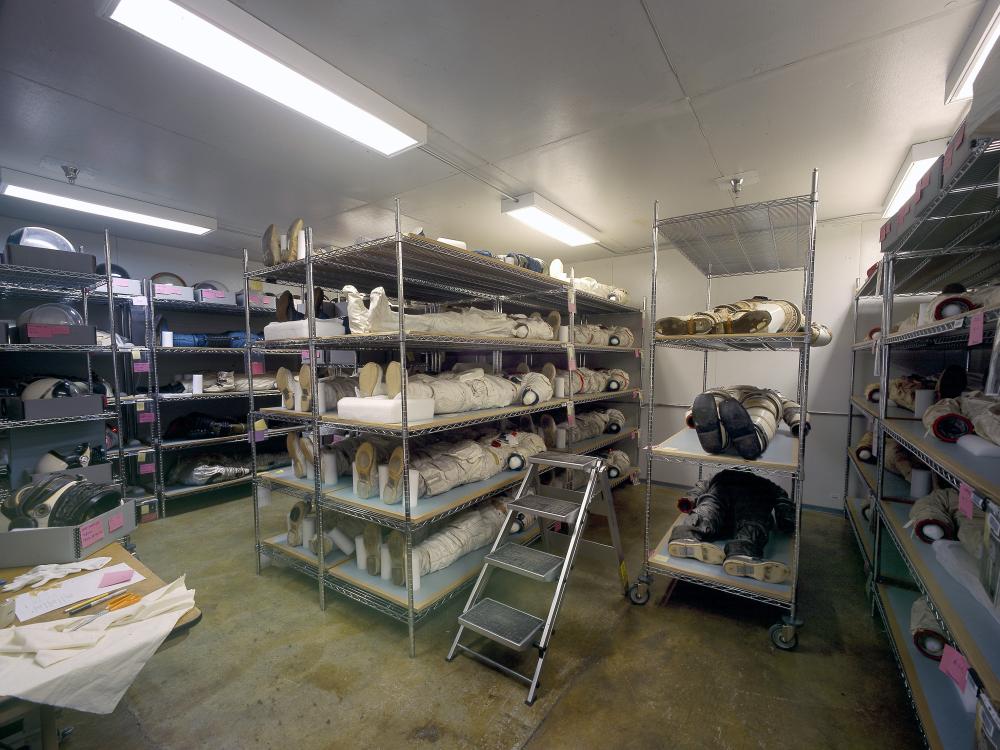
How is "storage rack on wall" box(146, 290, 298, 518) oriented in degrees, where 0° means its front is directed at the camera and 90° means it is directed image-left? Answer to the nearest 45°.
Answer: approximately 315°

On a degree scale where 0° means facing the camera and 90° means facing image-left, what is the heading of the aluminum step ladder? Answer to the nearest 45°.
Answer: approximately 45°

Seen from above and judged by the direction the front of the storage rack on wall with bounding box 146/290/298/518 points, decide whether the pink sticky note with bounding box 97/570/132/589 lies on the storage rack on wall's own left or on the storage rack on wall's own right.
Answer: on the storage rack on wall's own right

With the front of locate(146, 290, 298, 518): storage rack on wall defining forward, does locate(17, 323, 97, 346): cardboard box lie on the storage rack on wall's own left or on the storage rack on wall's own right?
on the storage rack on wall's own right

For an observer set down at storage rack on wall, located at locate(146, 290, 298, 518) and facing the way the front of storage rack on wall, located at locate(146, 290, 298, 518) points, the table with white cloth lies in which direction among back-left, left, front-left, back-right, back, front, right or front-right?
front-right

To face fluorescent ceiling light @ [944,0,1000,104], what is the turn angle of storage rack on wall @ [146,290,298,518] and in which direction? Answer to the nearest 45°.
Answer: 0° — it already faces it

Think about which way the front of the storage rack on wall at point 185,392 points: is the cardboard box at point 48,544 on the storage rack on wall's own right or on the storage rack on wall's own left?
on the storage rack on wall's own right

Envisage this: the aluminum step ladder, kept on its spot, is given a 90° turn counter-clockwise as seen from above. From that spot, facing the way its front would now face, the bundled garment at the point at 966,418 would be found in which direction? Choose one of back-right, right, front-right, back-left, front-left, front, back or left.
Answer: front-left
